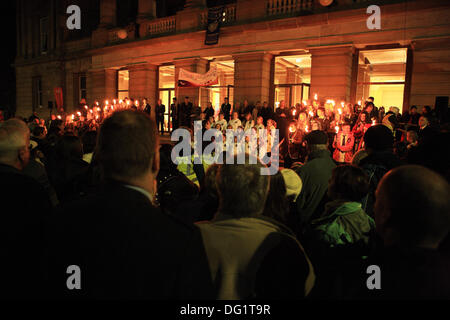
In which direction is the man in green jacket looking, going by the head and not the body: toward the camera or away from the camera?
away from the camera

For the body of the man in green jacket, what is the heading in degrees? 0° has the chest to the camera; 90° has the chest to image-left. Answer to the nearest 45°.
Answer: approximately 180°

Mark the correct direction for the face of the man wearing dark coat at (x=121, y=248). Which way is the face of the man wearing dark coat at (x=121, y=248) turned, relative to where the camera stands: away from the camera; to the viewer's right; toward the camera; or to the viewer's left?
away from the camera

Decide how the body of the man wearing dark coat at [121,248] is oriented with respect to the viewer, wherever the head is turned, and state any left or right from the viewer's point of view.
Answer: facing away from the viewer and to the right of the viewer

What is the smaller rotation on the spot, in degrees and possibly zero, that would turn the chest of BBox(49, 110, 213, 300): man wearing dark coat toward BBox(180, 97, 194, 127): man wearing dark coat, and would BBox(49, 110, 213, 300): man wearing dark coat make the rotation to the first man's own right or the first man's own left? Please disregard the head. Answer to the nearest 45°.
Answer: approximately 45° to the first man's own left
